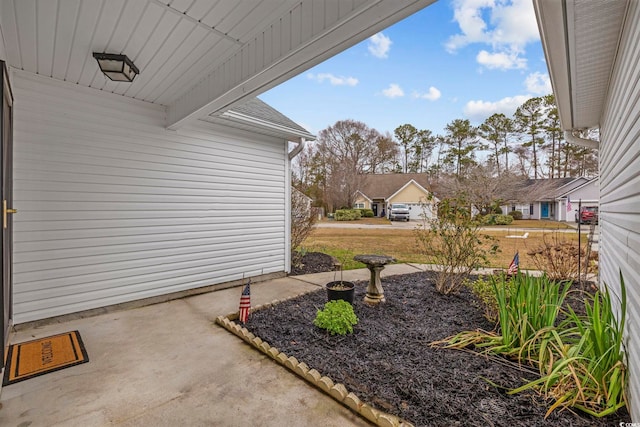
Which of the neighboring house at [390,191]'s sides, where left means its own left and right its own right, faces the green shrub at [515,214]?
left

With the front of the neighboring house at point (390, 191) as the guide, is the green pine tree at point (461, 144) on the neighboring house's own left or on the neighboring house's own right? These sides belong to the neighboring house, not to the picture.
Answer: on the neighboring house's own left

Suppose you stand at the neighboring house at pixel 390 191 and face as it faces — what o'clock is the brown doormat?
The brown doormat is roughly at 12 o'clock from the neighboring house.

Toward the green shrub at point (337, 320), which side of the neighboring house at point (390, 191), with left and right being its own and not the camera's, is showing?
front

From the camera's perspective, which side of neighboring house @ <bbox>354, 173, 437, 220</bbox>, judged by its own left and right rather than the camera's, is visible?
front

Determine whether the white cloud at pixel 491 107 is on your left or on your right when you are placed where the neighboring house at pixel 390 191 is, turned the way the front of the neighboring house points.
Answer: on your left

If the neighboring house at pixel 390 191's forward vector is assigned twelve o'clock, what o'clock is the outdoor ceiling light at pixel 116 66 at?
The outdoor ceiling light is roughly at 12 o'clock from the neighboring house.

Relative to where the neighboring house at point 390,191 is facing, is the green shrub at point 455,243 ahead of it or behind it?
ahead

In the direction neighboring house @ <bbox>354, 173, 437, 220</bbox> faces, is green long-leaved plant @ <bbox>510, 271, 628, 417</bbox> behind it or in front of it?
in front

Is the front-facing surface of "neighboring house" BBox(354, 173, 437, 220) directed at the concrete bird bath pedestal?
yes

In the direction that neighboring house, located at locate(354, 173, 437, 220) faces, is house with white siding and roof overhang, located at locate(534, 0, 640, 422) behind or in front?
in front
